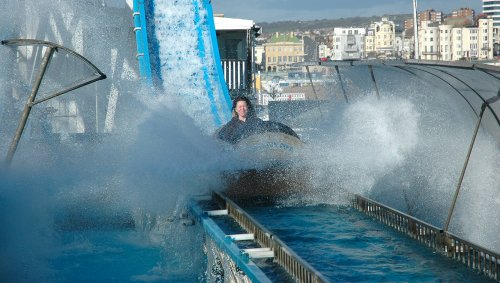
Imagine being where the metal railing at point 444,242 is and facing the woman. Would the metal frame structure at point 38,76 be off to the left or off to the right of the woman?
left

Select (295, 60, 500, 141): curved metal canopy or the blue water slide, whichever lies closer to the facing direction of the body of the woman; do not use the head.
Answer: the curved metal canopy

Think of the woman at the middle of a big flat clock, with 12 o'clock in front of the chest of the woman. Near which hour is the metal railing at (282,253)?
The metal railing is roughly at 12 o'clock from the woman.

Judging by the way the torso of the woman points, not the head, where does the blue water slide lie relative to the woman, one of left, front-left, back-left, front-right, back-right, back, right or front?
back

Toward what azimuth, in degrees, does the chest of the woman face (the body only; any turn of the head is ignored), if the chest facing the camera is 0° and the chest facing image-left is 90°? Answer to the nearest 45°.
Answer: approximately 0°

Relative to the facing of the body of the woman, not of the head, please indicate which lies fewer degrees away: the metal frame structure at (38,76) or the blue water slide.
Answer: the metal frame structure

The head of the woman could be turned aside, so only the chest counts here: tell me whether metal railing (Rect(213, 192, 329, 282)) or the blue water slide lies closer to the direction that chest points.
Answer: the metal railing

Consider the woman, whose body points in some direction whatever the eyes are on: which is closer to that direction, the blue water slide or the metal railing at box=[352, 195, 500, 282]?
the metal railing

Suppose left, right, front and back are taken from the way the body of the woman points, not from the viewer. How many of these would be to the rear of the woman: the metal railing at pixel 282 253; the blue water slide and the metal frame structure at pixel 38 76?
1

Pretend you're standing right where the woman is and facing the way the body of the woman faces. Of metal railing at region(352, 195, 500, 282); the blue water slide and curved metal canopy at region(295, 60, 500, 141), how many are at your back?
1
